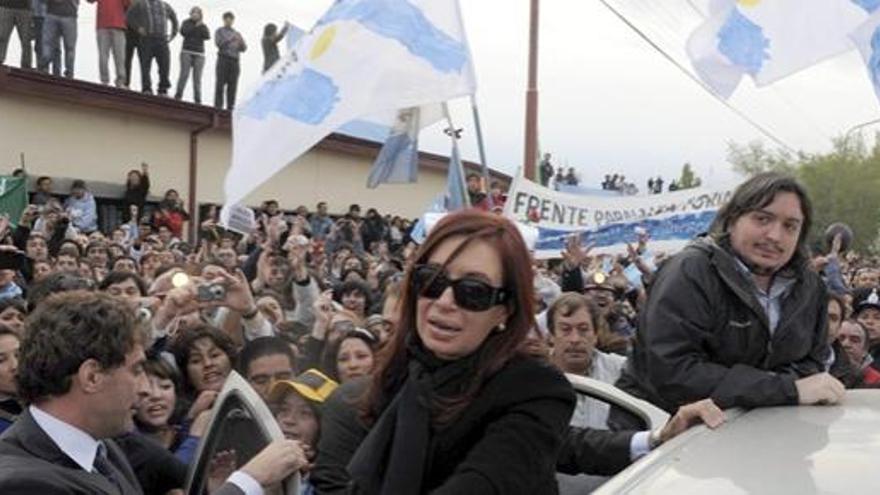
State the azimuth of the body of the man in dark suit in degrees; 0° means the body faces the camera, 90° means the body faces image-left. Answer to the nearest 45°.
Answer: approximately 270°

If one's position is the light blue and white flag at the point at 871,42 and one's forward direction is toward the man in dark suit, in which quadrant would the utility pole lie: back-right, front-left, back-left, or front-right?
back-right

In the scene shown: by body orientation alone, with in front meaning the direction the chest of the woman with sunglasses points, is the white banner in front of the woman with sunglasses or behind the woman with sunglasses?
behind

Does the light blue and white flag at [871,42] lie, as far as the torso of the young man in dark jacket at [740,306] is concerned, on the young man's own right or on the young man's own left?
on the young man's own left

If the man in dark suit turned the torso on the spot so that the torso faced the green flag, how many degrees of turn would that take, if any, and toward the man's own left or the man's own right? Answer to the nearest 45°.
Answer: approximately 90° to the man's own left

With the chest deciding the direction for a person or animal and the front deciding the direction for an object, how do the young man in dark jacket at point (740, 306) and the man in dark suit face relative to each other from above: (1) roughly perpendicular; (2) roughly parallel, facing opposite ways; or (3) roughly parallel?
roughly perpendicular

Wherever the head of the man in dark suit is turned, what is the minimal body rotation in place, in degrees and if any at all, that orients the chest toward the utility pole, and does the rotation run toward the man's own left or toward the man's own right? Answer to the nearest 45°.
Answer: approximately 45° to the man's own left

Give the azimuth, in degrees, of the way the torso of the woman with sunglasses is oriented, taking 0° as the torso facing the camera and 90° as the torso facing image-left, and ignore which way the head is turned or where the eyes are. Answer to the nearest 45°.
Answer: approximately 45°
